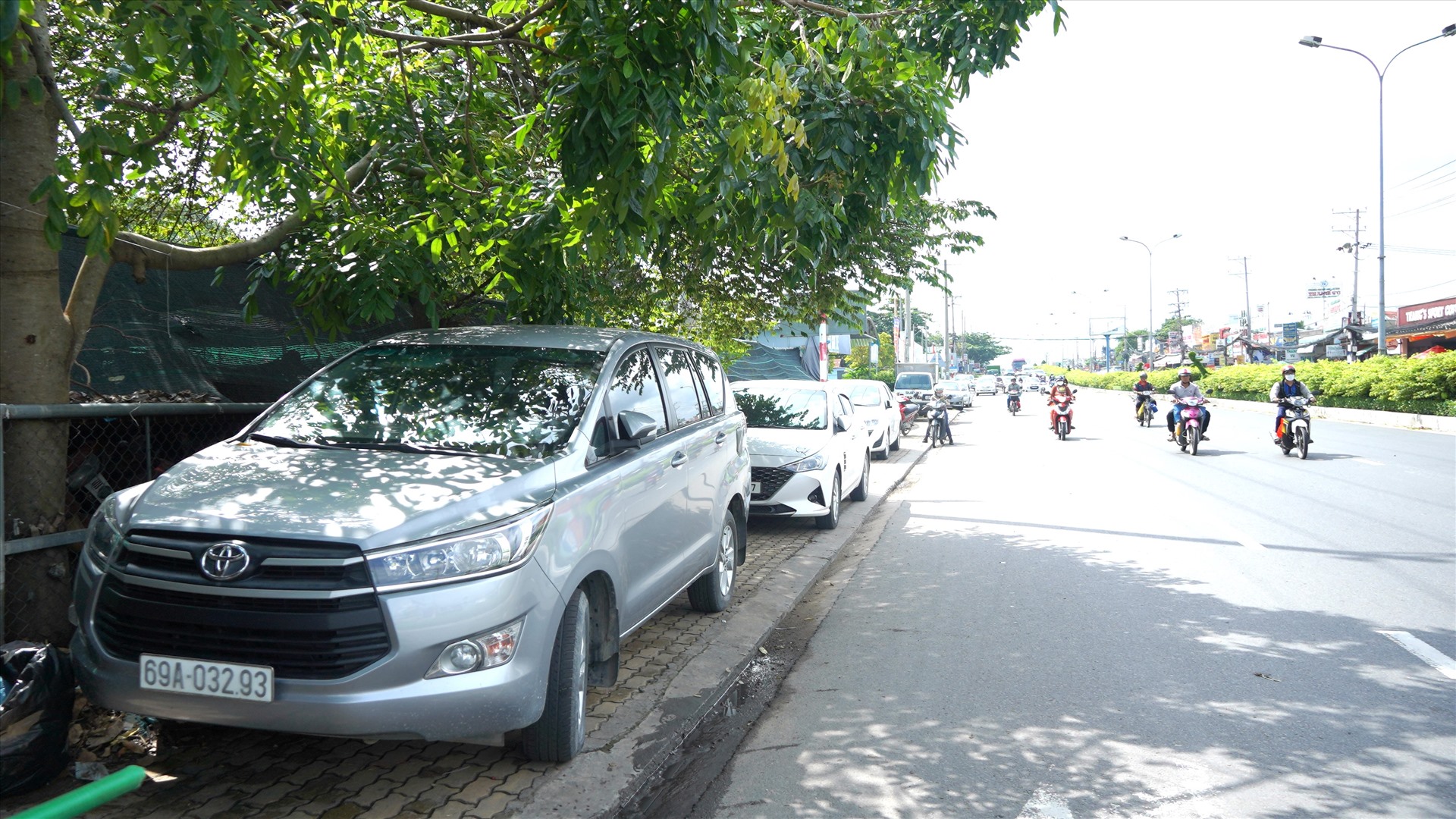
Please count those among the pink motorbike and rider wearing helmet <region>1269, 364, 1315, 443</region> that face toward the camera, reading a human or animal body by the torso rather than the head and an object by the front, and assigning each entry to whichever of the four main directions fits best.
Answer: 2

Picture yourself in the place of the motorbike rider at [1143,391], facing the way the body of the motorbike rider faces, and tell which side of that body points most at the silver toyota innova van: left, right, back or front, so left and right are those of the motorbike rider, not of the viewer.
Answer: front

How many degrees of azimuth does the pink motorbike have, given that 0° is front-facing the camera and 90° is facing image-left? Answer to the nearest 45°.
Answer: approximately 0°

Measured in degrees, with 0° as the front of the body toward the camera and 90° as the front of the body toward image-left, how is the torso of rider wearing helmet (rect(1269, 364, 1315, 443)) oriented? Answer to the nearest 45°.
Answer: approximately 0°

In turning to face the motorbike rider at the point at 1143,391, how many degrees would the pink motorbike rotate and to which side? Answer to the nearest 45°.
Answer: approximately 180°

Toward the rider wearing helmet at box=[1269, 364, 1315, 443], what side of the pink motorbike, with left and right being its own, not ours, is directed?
left

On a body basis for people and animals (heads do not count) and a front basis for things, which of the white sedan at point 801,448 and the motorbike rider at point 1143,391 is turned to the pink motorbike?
the motorbike rider

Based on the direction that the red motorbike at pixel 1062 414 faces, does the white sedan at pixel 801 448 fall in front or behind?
in front

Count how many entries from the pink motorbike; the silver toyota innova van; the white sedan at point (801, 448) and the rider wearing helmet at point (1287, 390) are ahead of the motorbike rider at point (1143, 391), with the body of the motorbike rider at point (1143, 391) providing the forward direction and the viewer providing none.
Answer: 4

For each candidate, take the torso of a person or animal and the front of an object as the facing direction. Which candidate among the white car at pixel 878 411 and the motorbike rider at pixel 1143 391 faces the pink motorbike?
the motorbike rider

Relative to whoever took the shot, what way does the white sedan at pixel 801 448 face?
facing the viewer and to the left of the viewer
